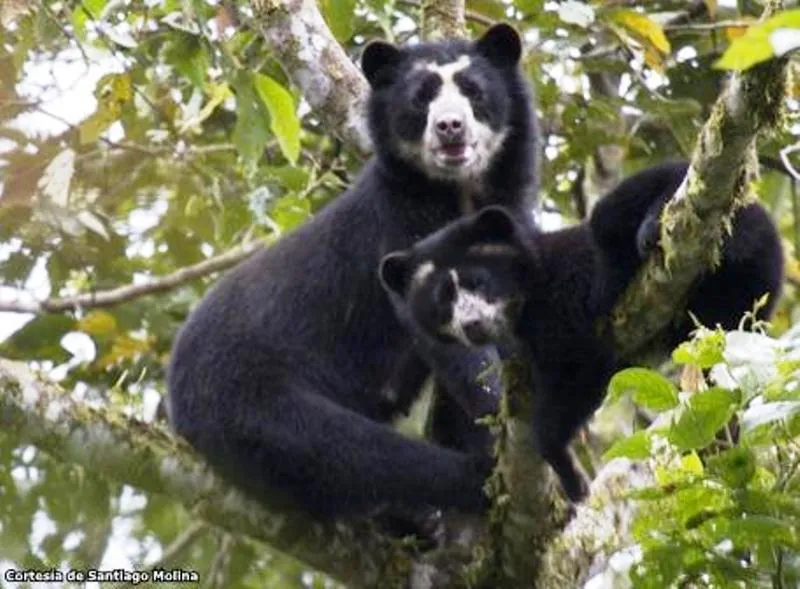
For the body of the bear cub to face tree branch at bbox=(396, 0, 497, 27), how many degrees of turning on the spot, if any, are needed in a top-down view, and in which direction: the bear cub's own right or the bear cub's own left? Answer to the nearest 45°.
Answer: approximately 135° to the bear cub's own right

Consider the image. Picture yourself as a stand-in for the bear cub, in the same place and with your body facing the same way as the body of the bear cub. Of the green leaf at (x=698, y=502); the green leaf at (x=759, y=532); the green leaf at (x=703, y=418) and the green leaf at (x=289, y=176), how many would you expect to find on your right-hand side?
1

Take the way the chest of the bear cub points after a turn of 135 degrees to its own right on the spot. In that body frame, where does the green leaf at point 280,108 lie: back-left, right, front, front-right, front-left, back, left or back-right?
front-left

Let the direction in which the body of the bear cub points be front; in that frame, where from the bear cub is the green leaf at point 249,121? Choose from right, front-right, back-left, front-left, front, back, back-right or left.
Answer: right

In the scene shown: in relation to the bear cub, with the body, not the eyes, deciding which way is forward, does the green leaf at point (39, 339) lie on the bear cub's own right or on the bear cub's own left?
on the bear cub's own right

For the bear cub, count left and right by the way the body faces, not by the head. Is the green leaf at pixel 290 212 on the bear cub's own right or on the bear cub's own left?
on the bear cub's own right
